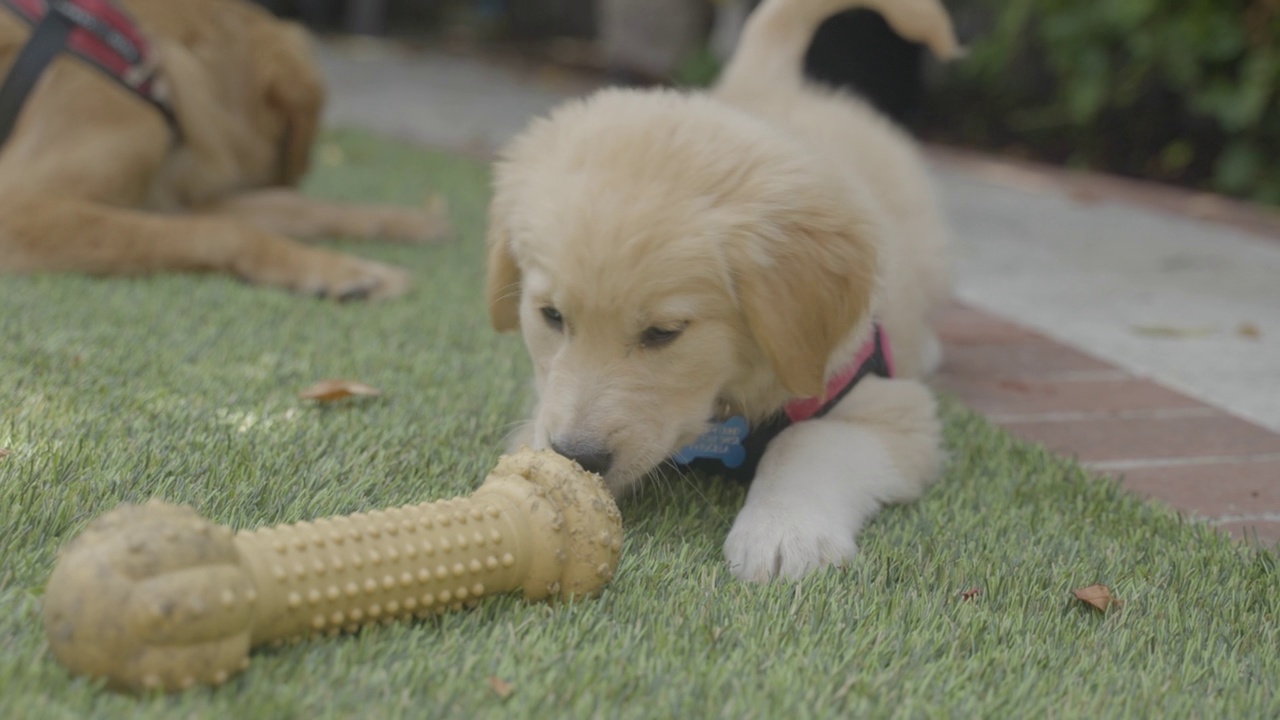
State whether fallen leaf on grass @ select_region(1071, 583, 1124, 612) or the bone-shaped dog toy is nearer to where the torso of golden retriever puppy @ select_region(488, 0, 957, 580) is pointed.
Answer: the bone-shaped dog toy

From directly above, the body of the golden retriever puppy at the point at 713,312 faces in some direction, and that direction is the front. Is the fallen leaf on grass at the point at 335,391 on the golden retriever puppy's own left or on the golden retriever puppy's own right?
on the golden retriever puppy's own right

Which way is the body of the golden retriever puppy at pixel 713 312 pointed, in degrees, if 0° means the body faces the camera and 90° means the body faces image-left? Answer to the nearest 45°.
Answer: approximately 45°

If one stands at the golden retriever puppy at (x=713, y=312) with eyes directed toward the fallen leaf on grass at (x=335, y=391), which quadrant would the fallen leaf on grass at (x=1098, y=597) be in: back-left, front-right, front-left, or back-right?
back-left

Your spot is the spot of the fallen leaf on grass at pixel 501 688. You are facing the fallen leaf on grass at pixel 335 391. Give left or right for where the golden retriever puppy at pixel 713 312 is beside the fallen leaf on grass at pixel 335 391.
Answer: right

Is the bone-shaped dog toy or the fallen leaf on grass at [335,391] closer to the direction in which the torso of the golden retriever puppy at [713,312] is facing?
the bone-shaped dog toy

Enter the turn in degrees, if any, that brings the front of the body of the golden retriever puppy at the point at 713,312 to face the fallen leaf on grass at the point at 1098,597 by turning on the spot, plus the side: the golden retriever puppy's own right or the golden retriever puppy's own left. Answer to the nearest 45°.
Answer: approximately 90° to the golden retriever puppy's own left

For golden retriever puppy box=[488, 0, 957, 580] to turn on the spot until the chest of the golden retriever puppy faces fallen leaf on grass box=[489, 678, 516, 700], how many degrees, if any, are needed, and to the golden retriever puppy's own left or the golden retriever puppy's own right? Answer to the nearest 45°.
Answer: approximately 45° to the golden retriever puppy's own left
